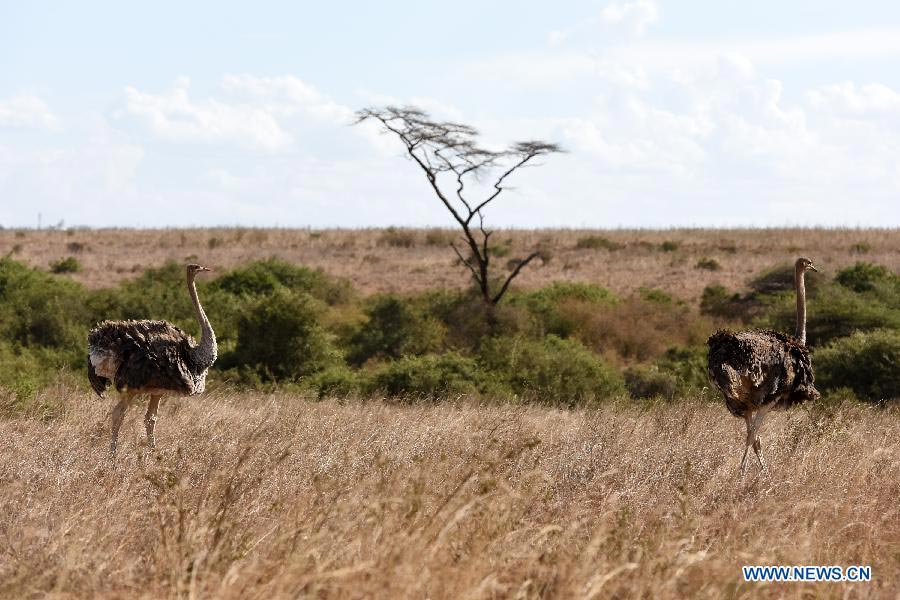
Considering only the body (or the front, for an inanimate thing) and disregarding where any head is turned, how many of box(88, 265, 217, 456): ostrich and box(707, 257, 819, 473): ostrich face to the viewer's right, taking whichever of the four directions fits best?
2

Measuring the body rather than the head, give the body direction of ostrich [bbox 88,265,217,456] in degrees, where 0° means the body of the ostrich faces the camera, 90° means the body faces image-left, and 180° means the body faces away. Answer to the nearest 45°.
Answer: approximately 270°

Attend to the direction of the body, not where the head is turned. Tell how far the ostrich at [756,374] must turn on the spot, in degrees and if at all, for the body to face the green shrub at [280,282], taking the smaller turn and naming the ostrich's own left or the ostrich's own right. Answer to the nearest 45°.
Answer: approximately 135° to the ostrich's own left

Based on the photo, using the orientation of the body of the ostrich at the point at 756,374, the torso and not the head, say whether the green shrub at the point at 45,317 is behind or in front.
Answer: behind

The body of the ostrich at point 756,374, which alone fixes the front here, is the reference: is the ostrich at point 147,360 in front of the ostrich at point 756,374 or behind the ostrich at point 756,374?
behind

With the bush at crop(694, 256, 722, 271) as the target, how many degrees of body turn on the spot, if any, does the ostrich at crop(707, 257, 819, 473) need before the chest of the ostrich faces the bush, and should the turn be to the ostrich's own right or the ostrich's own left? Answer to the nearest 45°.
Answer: approximately 90° to the ostrich's own left

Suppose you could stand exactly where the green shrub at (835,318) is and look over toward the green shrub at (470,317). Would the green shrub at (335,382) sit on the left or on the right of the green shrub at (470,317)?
left

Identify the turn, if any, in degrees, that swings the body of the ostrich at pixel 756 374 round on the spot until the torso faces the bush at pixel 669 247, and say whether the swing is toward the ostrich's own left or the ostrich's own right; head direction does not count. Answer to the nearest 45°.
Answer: approximately 90° to the ostrich's own left

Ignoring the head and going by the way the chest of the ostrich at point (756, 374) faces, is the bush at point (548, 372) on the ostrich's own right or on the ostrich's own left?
on the ostrich's own left

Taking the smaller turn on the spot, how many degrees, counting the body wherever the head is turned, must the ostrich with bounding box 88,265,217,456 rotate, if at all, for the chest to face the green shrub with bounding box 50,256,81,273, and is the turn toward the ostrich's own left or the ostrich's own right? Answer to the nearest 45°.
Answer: approximately 90° to the ostrich's own left

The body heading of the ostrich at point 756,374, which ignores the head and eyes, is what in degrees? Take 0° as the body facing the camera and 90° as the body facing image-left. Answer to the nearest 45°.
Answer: approximately 270°
